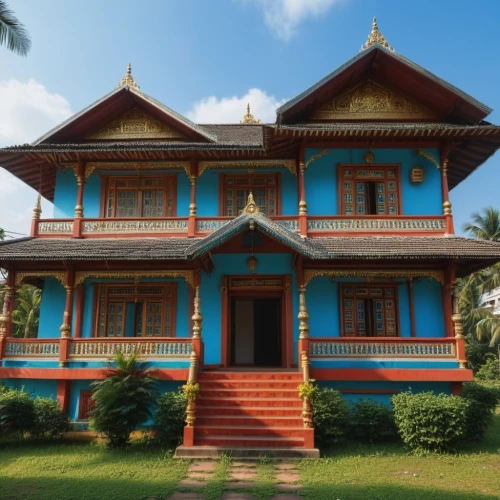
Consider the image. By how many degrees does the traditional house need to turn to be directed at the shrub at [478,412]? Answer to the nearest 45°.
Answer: approximately 45° to its left

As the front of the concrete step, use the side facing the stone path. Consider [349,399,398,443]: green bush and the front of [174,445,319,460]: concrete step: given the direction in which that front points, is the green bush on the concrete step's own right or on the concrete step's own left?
on the concrete step's own left

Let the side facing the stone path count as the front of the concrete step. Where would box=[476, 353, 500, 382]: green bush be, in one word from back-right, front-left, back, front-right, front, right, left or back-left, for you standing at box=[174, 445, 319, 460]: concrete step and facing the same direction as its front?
back-left

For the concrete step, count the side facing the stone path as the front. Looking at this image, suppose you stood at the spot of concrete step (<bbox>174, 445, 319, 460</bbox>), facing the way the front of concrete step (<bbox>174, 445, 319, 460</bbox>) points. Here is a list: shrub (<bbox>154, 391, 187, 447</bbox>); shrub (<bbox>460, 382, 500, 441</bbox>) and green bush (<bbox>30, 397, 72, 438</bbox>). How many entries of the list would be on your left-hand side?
1

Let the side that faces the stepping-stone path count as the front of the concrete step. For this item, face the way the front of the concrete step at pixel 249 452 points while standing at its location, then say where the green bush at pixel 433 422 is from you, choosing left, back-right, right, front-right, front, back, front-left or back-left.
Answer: left

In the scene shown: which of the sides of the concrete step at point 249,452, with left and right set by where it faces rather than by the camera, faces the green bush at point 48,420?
right

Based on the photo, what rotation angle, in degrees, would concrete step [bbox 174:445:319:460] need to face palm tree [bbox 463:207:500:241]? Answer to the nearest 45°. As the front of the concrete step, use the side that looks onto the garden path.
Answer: approximately 135° to its left

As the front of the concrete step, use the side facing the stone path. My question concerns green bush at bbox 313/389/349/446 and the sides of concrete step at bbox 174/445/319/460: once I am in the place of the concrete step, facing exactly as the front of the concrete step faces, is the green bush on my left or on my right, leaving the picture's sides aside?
on my left

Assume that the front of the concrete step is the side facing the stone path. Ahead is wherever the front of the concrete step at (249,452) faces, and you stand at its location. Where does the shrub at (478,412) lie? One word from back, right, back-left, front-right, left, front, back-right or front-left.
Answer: left

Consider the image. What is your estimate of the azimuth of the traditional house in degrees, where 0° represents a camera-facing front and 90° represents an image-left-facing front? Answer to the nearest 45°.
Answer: approximately 0°

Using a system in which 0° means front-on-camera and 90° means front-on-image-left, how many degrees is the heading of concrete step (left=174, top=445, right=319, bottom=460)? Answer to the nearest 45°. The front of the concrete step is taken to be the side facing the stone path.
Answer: approximately 0°
